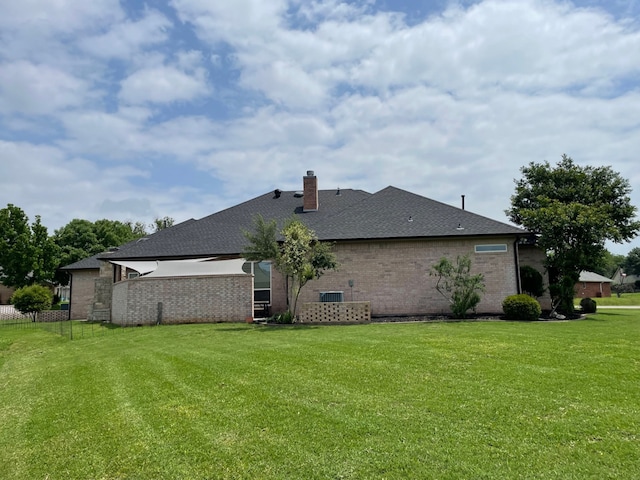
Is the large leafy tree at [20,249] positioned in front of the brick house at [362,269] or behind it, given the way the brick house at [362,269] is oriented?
behind

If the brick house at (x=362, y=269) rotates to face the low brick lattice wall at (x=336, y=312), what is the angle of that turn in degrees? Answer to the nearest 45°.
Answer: approximately 135° to its right

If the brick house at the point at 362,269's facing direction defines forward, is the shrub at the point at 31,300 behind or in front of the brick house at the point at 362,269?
behind

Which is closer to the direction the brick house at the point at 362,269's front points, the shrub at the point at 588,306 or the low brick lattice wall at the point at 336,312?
the shrub
